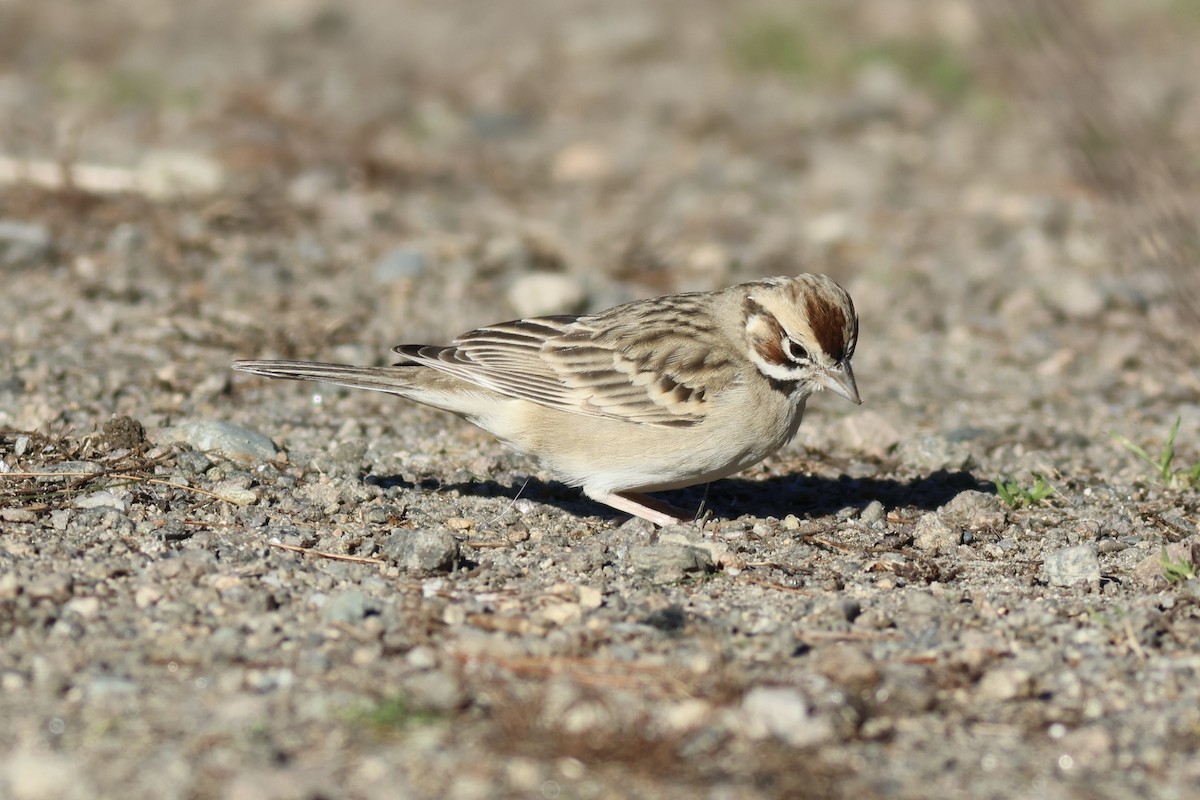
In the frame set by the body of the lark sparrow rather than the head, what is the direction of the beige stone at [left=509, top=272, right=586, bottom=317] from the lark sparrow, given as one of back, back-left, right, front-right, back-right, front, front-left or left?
left

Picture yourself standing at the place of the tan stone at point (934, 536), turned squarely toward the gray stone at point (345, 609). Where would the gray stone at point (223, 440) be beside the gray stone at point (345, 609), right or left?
right

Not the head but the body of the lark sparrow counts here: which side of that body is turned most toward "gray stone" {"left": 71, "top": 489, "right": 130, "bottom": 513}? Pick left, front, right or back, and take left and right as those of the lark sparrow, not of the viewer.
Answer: back

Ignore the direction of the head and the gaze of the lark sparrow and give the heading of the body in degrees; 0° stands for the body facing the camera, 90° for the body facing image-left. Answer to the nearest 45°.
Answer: approximately 270°

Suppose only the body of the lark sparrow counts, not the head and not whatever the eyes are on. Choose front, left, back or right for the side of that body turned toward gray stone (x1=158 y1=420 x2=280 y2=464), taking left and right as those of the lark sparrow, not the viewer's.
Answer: back

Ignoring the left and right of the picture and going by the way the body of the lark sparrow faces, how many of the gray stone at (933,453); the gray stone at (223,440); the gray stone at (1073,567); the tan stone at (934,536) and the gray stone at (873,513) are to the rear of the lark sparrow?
1

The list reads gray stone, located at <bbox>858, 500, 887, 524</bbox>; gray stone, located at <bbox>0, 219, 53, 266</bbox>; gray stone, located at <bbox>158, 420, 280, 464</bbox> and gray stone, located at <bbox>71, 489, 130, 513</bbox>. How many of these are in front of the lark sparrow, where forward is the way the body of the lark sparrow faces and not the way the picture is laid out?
1

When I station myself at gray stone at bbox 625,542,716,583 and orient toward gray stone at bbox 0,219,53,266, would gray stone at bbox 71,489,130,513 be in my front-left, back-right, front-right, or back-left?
front-left

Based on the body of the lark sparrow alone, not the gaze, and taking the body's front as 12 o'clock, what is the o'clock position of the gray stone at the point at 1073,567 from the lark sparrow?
The gray stone is roughly at 1 o'clock from the lark sparrow.

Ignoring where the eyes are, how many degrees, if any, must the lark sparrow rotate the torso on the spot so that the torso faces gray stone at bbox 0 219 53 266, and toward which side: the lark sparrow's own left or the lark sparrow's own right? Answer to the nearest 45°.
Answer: approximately 135° to the lark sparrow's own left

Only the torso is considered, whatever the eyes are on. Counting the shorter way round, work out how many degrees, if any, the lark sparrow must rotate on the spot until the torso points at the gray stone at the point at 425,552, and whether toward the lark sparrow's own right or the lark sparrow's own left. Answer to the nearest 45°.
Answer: approximately 135° to the lark sparrow's own right

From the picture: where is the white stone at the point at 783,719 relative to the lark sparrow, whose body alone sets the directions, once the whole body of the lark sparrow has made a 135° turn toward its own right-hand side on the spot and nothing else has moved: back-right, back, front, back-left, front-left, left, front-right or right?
front-left

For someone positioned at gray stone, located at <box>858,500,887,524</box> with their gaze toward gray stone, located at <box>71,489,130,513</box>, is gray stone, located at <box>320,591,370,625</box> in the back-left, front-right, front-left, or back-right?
front-left

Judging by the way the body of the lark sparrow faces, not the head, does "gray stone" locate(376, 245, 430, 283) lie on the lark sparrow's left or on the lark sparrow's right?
on the lark sparrow's left

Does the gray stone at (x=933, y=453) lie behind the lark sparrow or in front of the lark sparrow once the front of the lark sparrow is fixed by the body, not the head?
in front
